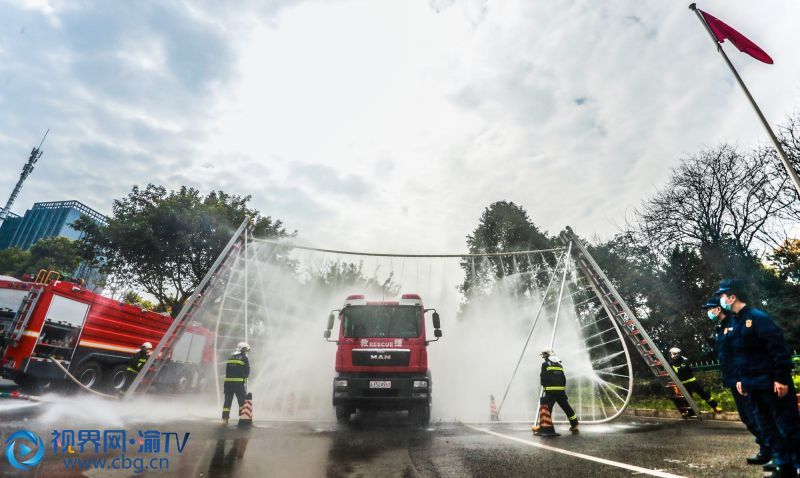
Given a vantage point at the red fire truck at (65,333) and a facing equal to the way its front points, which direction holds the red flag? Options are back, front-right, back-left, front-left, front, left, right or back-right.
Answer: right

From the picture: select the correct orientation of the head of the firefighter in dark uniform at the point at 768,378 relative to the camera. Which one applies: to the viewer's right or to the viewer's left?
to the viewer's left

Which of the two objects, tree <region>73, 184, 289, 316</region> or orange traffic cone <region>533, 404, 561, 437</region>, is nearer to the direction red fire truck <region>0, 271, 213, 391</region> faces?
the tree
